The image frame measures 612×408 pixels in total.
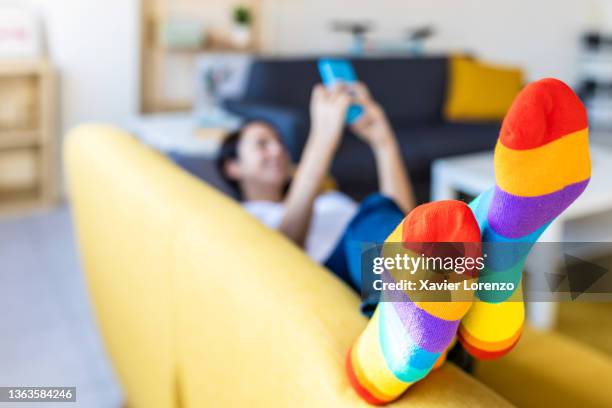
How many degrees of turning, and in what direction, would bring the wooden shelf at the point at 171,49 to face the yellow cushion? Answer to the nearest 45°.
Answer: approximately 90° to its left

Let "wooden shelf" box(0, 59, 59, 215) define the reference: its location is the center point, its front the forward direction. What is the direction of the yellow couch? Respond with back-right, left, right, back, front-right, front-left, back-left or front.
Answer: front-left

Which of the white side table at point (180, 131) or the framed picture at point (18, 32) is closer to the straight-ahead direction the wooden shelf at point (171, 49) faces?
the white side table

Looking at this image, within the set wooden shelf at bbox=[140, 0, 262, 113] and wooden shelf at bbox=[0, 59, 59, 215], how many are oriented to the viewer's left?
0

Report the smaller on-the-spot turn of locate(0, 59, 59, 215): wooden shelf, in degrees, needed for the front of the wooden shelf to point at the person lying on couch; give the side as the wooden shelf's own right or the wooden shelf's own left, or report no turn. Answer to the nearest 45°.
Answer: approximately 45° to the wooden shelf's own left

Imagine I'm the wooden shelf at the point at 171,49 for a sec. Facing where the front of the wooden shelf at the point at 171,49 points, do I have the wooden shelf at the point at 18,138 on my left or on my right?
on my right

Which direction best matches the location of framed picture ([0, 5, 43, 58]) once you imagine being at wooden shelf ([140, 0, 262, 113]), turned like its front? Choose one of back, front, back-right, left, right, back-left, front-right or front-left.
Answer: front-right

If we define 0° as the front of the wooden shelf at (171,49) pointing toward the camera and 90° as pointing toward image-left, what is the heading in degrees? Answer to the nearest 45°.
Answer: approximately 0°

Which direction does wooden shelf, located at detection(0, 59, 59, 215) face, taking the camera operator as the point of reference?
facing the viewer and to the right of the viewer

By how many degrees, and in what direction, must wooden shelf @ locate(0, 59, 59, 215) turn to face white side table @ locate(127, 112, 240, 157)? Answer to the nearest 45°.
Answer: approximately 90° to its left

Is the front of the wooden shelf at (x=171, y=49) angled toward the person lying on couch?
yes

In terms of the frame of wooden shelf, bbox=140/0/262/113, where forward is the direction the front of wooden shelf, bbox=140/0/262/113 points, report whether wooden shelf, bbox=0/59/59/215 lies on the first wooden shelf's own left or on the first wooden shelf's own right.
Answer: on the first wooden shelf's own right
